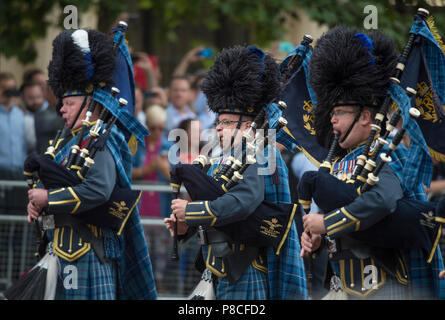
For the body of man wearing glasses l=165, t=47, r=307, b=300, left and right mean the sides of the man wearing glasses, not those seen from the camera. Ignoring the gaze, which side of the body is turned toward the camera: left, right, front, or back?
left

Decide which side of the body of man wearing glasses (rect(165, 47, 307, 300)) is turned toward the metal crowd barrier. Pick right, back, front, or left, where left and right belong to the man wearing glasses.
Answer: right
